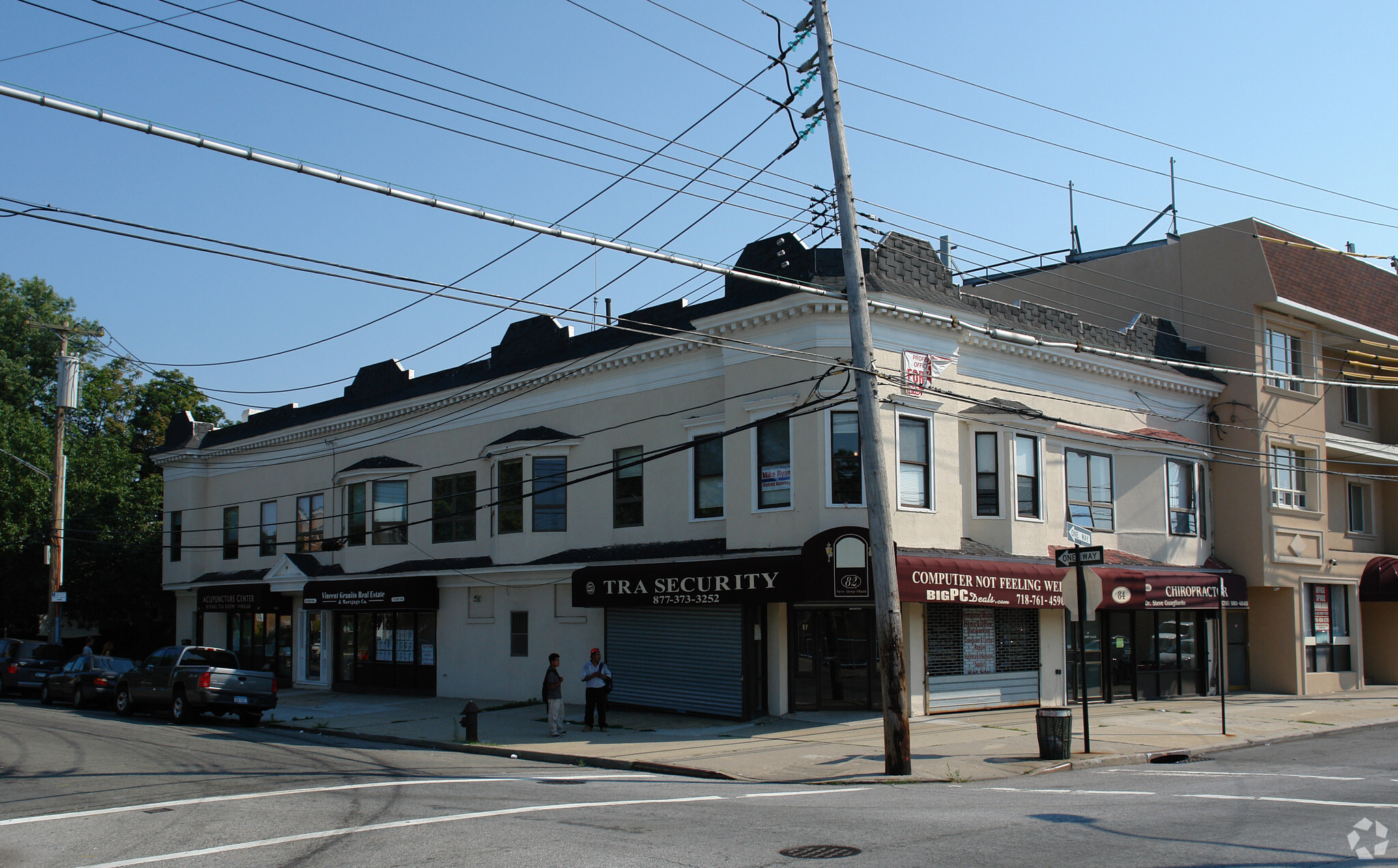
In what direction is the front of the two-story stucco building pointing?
toward the camera

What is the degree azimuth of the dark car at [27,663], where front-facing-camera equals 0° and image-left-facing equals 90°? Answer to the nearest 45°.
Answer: approximately 135°

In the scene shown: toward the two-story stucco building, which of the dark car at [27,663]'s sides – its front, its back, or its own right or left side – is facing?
back

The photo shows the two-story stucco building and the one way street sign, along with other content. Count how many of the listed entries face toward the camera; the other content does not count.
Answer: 2

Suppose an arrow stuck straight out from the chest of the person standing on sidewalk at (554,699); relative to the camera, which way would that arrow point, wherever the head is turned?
to the viewer's right

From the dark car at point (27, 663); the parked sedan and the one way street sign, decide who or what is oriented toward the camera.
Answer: the one way street sign

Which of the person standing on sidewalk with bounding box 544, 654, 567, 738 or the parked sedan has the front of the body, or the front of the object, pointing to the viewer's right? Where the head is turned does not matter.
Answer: the person standing on sidewalk

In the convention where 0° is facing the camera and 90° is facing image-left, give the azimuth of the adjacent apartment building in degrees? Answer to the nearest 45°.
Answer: approximately 315°

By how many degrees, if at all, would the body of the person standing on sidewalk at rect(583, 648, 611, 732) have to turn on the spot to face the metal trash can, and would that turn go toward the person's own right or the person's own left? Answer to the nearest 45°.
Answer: approximately 45° to the person's own left

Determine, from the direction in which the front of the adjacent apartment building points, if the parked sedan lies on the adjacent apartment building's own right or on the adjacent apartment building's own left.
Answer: on the adjacent apartment building's own right

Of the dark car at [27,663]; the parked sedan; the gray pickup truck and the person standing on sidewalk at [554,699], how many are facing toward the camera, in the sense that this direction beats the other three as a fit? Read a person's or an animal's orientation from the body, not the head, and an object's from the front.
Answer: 0

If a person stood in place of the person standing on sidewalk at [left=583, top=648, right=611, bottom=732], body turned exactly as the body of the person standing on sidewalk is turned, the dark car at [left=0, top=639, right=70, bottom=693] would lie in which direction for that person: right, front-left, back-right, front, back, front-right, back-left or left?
back-right

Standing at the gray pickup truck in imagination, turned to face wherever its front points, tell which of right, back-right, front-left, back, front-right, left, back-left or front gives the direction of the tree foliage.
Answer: front-right

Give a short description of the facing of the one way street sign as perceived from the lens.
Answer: facing the viewer
